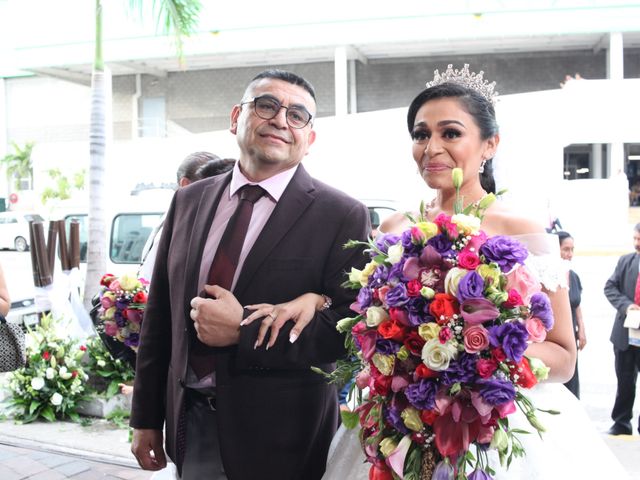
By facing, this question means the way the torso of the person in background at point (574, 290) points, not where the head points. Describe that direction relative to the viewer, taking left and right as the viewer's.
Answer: facing the viewer

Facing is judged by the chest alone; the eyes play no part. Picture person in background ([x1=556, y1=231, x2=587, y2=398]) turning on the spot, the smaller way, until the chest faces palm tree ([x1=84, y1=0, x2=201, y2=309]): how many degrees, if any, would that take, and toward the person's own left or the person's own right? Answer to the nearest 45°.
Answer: approximately 90° to the person's own right

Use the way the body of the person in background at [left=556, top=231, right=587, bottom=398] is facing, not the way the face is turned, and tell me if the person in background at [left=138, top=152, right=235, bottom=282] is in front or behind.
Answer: in front

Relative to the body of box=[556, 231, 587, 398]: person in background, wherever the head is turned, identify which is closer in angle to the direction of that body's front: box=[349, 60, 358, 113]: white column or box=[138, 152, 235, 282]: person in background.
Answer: the person in background

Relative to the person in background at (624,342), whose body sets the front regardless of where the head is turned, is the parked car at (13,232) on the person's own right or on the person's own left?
on the person's own right

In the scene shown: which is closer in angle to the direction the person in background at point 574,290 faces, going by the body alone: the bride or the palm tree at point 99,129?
the bride

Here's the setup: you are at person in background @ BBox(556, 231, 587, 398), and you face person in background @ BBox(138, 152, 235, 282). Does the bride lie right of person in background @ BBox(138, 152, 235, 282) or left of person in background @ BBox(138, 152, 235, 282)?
left

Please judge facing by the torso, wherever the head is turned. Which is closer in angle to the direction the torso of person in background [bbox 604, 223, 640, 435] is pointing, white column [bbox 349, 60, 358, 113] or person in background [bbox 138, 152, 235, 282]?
the person in background

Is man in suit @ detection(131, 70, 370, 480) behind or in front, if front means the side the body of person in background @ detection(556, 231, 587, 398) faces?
in front
